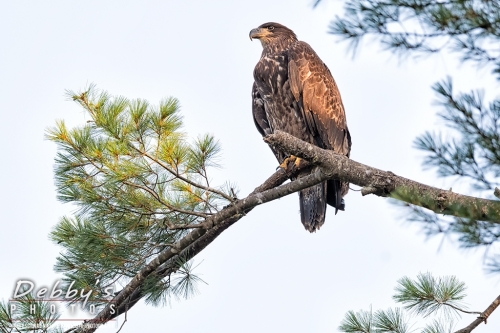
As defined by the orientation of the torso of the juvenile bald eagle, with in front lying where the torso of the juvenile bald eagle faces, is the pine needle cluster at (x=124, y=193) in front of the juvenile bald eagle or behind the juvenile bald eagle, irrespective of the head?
in front

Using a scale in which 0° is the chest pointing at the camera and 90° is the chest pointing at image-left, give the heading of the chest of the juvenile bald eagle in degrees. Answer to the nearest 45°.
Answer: approximately 45°
